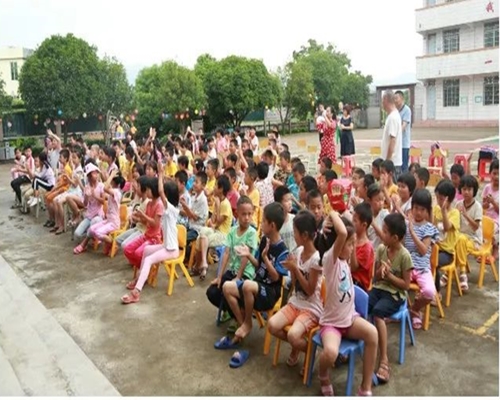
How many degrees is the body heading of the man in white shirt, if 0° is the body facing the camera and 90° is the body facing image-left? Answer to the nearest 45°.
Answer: approximately 90°

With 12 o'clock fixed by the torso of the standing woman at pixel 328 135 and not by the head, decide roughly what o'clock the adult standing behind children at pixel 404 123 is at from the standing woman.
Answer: The adult standing behind children is roughly at 10 o'clock from the standing woman.

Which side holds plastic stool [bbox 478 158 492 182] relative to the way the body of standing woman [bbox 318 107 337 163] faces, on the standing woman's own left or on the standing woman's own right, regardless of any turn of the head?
on the standing woman's own left

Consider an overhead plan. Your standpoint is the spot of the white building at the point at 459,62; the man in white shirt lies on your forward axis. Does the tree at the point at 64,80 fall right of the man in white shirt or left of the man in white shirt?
right
